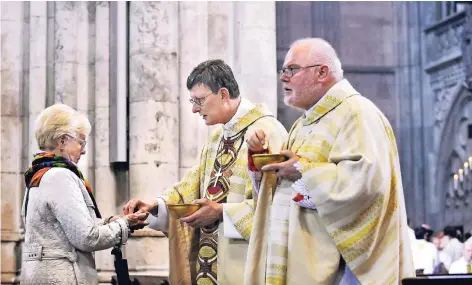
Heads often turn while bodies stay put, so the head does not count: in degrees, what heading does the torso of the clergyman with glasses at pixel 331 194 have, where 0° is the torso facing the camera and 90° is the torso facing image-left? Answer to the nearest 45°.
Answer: approximately 90°

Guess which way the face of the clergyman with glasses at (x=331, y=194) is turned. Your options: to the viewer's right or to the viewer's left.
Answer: to the viewer's left

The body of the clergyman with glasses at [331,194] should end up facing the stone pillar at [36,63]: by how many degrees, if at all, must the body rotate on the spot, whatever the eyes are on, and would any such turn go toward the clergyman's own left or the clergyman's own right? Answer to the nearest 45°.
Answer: approximately 45° to the clergyman's own right

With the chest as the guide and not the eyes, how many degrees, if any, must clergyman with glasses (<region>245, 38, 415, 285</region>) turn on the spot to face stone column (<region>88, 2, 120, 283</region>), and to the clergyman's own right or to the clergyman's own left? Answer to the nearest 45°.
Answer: approximately 45° to the clergyman's own right

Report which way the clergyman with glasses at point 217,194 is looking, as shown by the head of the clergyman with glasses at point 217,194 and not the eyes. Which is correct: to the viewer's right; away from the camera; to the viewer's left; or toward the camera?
to the viewer's left

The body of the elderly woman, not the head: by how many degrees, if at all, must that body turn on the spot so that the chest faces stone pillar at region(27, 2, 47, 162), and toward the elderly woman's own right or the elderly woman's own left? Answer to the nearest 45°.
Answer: approximately 90° to the elderly woman's own left

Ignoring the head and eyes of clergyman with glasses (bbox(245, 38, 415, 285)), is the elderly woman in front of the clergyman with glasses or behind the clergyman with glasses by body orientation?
in front

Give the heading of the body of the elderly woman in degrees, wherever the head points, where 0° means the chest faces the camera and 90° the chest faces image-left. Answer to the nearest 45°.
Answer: approximately 270°

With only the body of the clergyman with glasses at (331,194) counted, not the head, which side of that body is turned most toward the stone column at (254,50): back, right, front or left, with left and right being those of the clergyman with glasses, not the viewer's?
right

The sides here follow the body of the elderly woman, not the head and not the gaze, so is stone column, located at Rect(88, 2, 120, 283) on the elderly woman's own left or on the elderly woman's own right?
on the elderly woman's own left

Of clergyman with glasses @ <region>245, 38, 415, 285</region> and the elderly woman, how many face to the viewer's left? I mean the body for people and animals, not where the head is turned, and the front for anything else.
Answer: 1

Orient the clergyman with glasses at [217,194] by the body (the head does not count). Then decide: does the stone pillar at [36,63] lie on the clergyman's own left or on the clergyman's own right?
on the clergyman's own right
